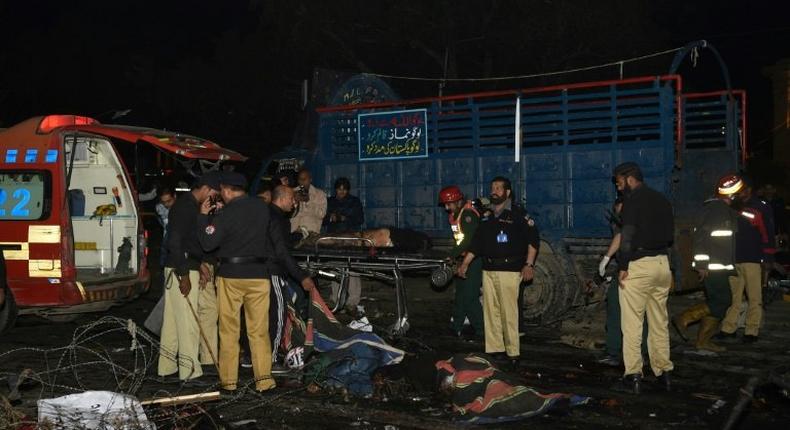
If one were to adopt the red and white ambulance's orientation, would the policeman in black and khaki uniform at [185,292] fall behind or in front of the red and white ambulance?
behind

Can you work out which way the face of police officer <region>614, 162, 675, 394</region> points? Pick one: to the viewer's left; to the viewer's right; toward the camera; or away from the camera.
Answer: to the viewer's left

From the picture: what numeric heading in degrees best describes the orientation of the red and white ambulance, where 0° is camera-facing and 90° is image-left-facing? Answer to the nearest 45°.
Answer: approximately 135°

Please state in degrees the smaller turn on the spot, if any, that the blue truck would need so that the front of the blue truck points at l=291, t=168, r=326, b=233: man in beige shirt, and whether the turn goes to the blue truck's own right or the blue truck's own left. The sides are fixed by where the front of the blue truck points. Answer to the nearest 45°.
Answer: approximately 45° to the blue truck's own left

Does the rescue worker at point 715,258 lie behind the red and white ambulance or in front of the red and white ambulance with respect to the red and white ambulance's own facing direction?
behind

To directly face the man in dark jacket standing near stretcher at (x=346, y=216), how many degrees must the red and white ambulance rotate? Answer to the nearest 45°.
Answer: approximately 135° to its right

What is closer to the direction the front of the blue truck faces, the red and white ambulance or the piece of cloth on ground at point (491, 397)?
the red and white ambulance

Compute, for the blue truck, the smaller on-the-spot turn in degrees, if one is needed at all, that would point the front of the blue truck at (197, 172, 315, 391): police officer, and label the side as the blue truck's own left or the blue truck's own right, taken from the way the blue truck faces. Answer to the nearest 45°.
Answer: approximately 90° to the blue truck's own left

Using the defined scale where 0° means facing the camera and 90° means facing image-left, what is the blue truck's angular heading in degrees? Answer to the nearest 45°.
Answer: approximately 135°

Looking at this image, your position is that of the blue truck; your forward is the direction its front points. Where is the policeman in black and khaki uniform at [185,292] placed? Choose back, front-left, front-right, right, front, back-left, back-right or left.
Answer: left

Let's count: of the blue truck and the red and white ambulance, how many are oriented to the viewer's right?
0

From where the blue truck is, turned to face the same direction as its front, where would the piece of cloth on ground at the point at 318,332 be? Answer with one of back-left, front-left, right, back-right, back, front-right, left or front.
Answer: left
